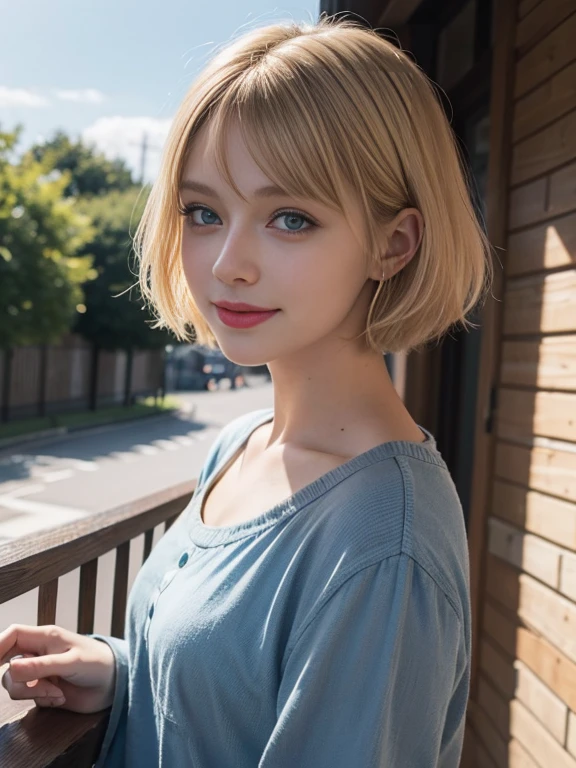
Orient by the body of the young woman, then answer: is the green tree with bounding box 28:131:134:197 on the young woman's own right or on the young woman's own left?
on the young woman's own right

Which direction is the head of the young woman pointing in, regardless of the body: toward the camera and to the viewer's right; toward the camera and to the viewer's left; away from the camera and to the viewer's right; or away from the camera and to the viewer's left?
toward the camera and to the viewer's left

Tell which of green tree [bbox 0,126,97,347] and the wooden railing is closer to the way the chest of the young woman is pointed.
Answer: the wooden railing

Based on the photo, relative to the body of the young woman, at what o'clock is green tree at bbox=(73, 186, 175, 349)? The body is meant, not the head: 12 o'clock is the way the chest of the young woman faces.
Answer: The green tree is roughly at 4 o'clock from the young woman.

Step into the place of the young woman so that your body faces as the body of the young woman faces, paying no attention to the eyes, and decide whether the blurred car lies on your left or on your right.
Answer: on your right

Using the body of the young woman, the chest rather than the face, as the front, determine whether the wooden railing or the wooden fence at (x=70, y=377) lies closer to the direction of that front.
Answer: the wooden railing

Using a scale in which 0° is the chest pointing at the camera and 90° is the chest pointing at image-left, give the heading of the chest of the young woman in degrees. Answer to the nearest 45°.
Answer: approximately 45°

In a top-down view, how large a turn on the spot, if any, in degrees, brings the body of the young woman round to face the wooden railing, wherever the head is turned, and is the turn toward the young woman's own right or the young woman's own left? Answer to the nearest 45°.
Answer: approximately 90° to the young woman's own right
